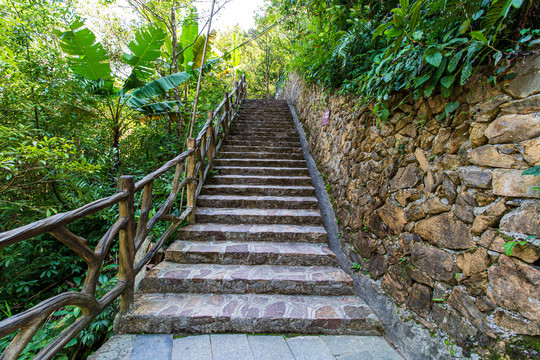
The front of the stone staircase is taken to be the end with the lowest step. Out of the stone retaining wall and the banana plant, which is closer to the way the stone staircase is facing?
the stone retaining wall

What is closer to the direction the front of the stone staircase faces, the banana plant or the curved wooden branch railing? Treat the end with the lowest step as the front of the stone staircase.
the curved wooden branch railing

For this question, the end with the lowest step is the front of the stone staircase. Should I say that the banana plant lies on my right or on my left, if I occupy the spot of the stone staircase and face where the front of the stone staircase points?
on my right

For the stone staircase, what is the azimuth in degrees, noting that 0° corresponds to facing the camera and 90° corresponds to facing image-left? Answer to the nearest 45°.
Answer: approximately 0°
